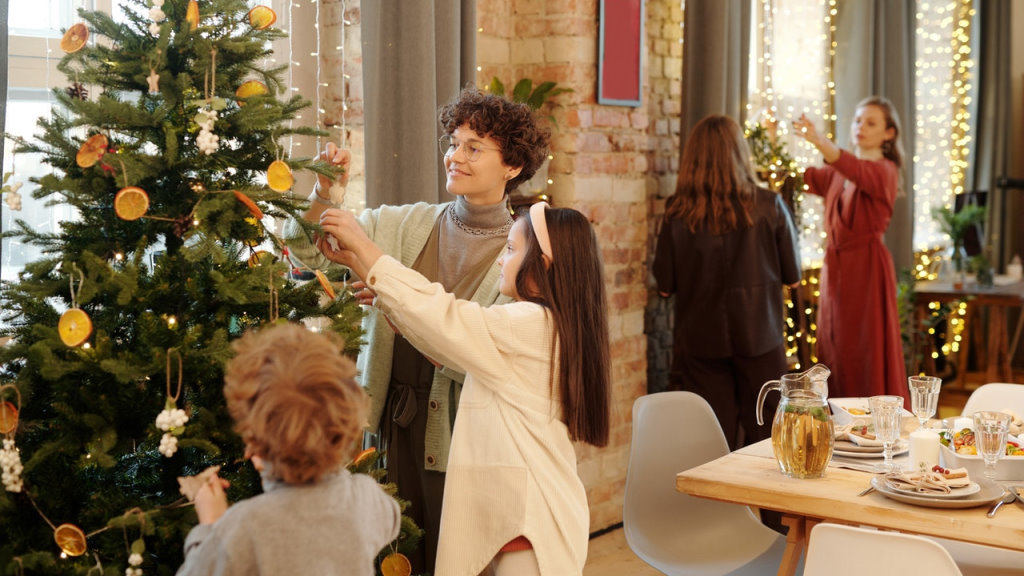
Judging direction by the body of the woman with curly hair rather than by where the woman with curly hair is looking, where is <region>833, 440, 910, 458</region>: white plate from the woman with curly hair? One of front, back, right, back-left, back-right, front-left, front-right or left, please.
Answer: back-left

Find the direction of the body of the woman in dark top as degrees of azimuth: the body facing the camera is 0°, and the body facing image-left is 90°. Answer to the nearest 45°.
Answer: approximately 180°

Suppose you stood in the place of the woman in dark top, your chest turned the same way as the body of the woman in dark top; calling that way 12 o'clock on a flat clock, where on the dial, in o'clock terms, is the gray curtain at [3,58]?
The gray curtain is roughly at 7 o'clock from the woman in dark top.

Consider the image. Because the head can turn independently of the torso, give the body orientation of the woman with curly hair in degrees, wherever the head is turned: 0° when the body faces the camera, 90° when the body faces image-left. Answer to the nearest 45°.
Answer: approximately 45°

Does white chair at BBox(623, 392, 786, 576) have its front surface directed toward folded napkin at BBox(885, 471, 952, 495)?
yes

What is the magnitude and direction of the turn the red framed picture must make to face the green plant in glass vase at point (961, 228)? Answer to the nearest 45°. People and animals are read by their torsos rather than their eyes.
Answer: approximately 135° to its left

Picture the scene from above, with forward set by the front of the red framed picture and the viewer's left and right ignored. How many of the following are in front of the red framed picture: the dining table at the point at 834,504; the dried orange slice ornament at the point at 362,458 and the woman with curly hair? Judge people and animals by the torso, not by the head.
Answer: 3

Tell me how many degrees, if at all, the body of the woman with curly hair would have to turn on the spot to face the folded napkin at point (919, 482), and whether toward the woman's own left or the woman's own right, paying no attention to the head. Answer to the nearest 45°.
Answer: approximately 135° to the woman's own left

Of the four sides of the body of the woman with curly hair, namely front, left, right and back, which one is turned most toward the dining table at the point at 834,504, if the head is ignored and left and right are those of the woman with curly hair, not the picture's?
left
